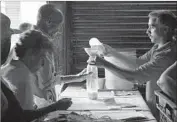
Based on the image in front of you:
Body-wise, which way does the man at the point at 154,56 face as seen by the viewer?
to the viewer's left

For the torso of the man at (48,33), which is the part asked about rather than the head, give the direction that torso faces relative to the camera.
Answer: to the viewer's right

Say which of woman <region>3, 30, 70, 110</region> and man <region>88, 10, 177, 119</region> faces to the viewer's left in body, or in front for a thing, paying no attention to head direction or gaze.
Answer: the man

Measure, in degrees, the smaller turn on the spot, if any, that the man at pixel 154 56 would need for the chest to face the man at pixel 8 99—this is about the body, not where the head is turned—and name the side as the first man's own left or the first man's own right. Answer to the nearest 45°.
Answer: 0° — they already face them

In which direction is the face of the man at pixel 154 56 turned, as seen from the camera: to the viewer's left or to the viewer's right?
to the viewer's left

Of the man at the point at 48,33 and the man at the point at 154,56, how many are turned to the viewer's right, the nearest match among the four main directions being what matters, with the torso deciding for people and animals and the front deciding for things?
1

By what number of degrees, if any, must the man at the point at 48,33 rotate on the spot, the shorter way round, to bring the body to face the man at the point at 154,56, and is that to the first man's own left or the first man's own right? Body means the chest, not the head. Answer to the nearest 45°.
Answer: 0° — they already face them

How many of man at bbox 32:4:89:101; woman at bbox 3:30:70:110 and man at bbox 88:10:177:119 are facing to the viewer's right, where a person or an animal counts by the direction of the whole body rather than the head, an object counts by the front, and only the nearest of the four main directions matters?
2

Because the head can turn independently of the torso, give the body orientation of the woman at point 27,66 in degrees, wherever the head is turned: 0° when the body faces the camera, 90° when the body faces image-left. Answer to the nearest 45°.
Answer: approximately 270°

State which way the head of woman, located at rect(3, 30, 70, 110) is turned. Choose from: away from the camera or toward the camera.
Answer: away from the camera

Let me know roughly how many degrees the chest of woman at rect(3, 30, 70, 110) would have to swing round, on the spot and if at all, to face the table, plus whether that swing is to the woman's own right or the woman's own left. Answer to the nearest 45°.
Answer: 0° — they already face it
